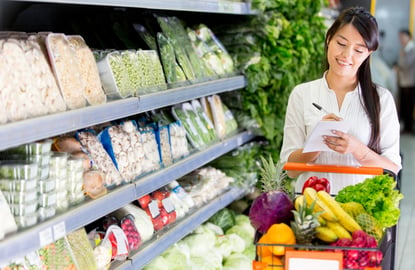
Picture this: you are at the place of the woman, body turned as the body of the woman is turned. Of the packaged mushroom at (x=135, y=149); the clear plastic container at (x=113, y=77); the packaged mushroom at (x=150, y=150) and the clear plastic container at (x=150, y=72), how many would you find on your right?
4

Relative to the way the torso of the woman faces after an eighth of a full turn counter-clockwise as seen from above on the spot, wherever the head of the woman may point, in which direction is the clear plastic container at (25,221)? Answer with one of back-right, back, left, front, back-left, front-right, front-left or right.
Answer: right

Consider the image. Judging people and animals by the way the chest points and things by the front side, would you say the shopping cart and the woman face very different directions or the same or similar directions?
same or similar directions

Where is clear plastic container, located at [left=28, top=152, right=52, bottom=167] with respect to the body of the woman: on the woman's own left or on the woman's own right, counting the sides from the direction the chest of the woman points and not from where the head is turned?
on the woman's own right

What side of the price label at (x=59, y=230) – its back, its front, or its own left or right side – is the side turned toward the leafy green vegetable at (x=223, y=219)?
left

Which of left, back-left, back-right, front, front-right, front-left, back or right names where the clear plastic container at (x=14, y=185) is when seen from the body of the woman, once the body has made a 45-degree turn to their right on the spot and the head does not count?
front

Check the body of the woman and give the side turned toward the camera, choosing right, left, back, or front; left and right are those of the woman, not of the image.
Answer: front

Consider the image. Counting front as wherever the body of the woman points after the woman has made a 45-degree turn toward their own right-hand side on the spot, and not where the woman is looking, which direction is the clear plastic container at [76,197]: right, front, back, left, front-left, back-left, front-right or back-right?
front

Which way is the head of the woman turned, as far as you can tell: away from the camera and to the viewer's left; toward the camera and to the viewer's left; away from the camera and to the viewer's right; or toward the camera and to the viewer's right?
toward the camera and to the viewer's left

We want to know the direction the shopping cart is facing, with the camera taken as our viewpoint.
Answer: facing the viewer

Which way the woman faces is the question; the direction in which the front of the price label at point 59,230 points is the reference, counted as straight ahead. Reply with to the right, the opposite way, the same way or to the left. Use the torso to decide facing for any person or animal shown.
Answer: to the right

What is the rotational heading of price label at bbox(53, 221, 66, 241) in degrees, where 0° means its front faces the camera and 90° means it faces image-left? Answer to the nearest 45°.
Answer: approximately 315°
